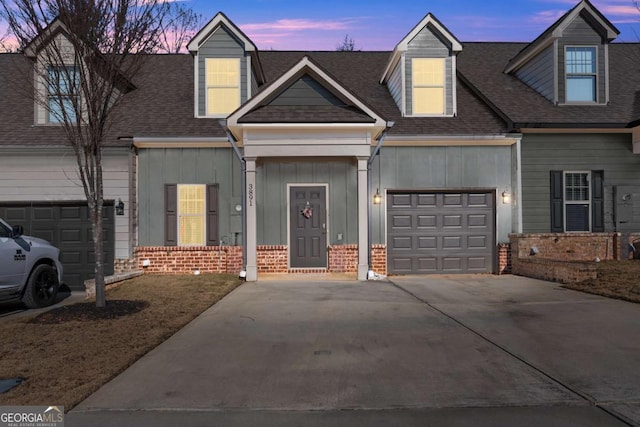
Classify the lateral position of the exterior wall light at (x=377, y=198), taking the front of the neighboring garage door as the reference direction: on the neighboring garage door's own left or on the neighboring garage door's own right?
on the neighboring garage door's own left

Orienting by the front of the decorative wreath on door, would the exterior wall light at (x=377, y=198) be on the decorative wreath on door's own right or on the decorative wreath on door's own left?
on the decorative wreath on door's own left

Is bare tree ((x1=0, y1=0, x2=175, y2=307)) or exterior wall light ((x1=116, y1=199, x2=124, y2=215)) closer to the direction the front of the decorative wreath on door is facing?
the bare tree

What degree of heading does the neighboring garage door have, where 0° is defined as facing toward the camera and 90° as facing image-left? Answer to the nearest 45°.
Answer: approximately 0°

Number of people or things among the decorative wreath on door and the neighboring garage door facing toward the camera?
2

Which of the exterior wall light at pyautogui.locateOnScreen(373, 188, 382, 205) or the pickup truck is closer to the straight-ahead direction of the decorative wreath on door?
the pickup truck

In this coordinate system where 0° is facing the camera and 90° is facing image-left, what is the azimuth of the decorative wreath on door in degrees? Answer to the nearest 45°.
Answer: approximately 0°
